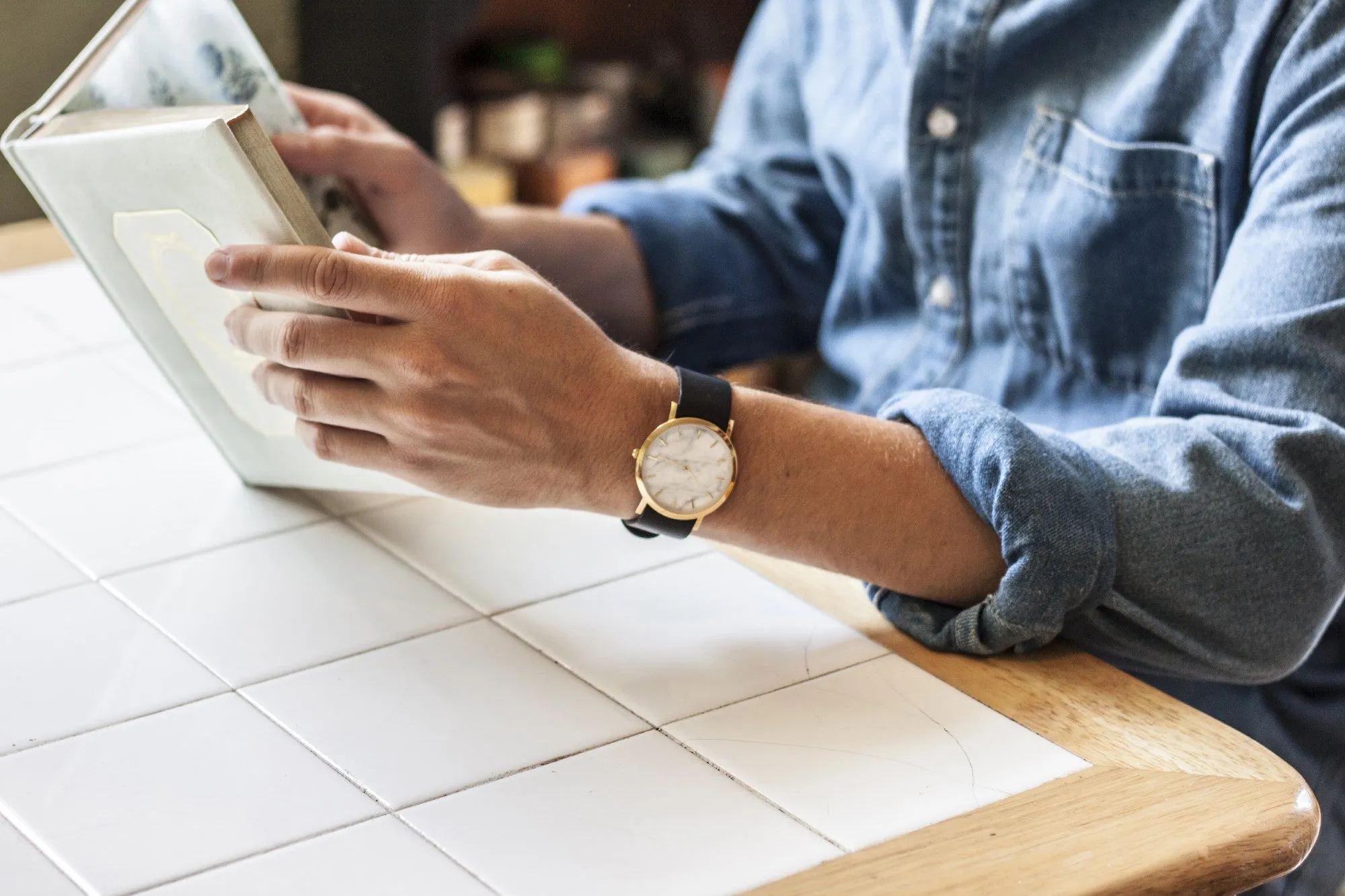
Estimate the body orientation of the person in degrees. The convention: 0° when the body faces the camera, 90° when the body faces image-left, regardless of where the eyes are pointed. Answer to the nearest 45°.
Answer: approximately 45°
